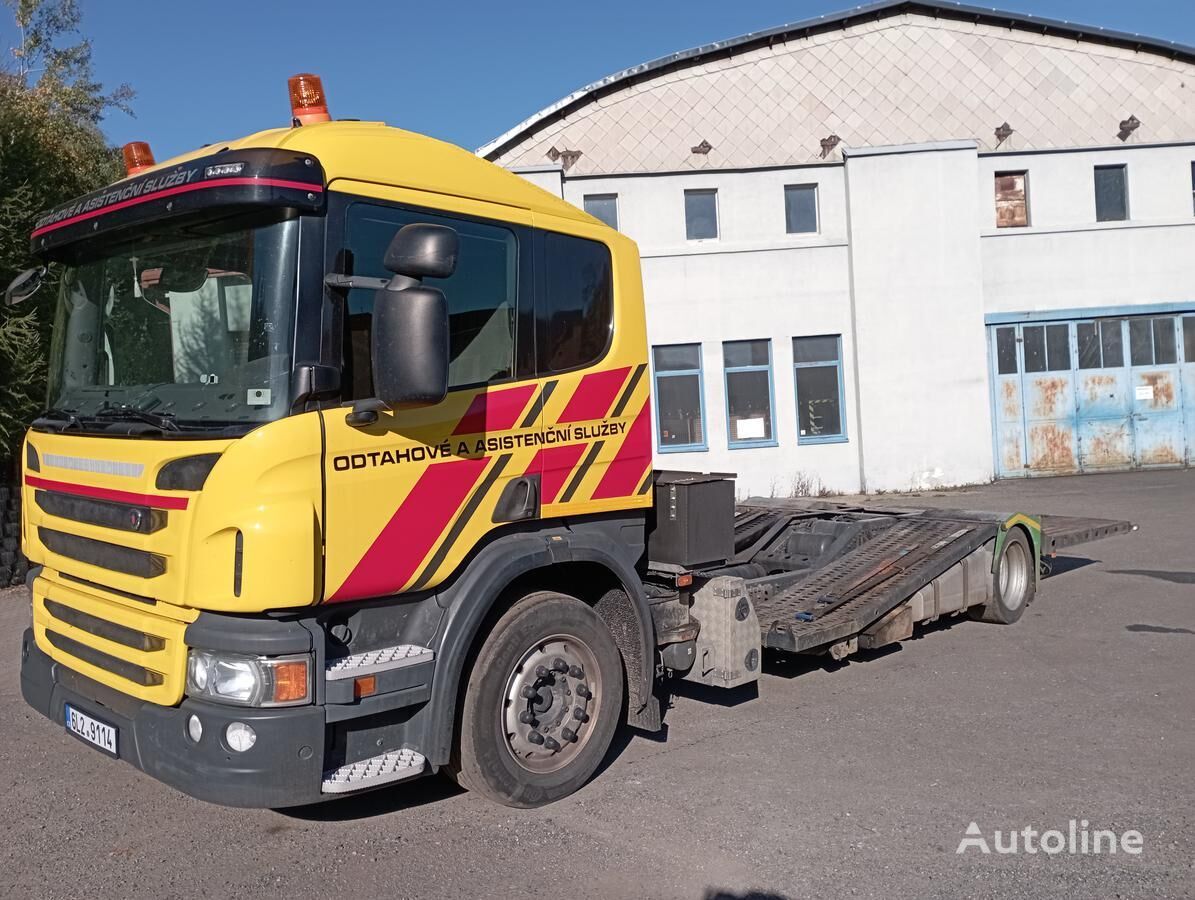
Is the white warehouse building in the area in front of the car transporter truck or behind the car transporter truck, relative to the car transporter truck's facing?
behind

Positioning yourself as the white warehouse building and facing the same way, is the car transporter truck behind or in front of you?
in front

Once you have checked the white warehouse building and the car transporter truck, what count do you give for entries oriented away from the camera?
0

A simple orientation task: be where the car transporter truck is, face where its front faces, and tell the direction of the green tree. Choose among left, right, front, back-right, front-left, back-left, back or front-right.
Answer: right

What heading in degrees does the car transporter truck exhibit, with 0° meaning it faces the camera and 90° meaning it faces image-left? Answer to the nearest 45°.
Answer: approximately 45°

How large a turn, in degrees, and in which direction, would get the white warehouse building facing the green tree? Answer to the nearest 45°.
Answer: approximately 45° to its right

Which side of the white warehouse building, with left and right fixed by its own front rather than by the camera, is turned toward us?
front

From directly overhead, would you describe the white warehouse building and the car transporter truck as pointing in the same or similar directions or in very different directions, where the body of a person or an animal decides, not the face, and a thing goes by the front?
same or similar directions
